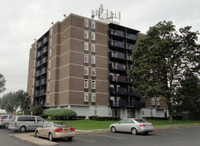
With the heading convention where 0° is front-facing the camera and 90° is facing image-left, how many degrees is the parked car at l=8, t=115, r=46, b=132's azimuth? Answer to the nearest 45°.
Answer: approximately 225°

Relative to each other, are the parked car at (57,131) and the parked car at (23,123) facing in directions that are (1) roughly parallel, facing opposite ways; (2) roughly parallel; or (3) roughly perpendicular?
roughly perpendicular

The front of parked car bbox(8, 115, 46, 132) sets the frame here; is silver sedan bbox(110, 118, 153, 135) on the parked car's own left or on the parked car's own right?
on the parked car's own right

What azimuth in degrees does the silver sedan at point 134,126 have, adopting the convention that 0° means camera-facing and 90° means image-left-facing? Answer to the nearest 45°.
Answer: approximately 135°
